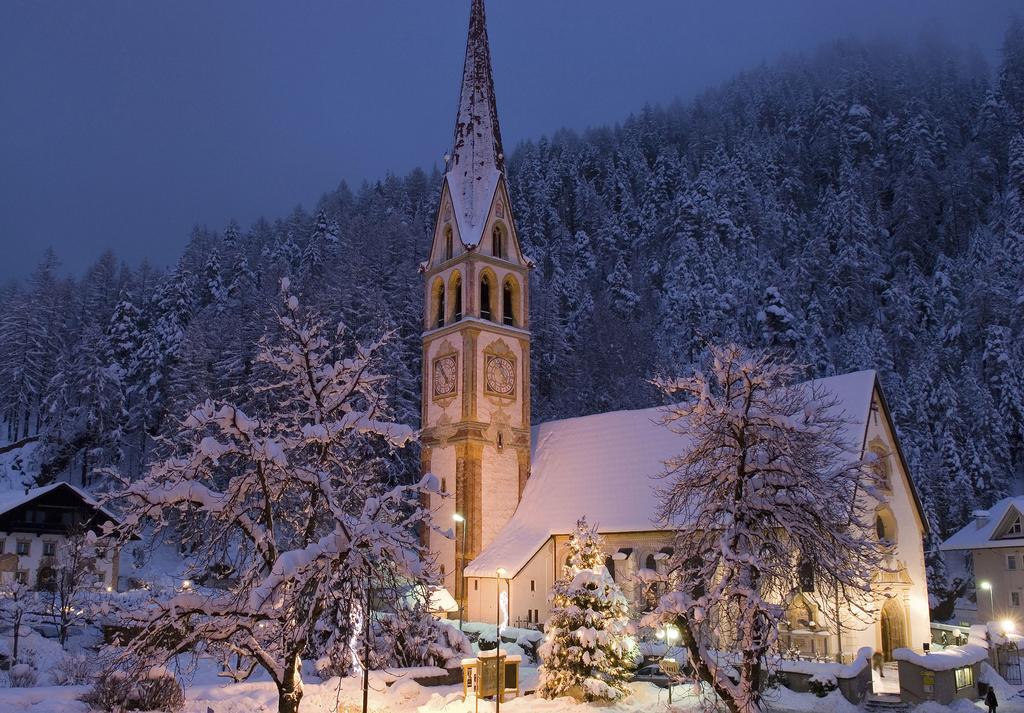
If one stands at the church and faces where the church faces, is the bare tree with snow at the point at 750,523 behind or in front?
in front

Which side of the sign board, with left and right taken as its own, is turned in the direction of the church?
back

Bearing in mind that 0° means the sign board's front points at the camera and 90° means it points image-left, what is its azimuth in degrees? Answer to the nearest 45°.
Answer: approximately 0°

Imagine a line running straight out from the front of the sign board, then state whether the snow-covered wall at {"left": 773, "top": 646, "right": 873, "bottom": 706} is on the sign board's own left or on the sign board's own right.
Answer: on the sign board's own left

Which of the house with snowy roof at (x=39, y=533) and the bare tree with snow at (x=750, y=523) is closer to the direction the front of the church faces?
the bare tree with snow

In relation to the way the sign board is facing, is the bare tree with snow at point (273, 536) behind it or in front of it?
in front

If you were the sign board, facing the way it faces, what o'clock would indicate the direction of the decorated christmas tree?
The decorated christmas tree is roughly at 8 o'clock from the sign board.

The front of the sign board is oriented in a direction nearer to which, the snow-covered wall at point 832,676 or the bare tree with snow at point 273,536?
the bare tree with snow

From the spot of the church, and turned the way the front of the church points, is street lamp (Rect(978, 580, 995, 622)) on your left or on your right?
on your left

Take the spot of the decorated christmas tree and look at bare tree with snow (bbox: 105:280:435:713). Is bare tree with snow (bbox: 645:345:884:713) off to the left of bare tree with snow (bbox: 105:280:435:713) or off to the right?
left

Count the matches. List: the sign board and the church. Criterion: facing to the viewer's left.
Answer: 0

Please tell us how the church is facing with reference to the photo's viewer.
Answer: facing the viewer and to the right of the viewer

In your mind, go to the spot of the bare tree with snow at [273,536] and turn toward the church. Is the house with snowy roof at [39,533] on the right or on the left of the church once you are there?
left
